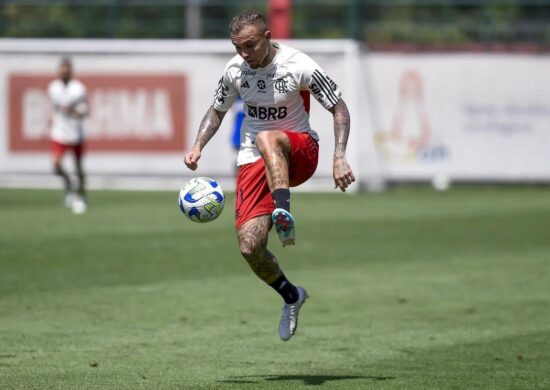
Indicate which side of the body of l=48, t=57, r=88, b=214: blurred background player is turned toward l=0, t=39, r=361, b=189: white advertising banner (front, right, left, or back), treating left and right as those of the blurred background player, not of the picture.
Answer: back

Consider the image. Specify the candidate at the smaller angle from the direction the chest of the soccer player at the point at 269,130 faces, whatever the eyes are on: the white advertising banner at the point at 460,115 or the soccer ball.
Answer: the soccer ball

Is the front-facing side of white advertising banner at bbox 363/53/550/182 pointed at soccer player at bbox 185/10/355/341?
yes

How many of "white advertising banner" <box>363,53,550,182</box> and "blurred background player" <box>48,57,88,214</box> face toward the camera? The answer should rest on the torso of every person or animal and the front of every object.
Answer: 2

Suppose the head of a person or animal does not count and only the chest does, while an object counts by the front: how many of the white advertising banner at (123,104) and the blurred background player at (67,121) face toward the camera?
2

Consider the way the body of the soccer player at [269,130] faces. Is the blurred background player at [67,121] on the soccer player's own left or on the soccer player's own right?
on the soccer player's own right

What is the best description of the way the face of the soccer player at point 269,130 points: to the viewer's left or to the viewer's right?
to the viewer's left

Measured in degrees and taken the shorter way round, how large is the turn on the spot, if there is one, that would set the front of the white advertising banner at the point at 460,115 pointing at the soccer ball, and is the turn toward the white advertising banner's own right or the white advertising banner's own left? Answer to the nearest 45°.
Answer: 0° — it already faces it

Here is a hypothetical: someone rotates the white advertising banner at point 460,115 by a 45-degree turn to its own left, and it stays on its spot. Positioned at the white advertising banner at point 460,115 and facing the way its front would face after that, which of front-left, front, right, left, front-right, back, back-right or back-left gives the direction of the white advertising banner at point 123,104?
back-right

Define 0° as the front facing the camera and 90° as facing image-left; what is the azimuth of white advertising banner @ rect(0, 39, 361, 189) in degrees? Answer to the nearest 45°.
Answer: approximately 0°

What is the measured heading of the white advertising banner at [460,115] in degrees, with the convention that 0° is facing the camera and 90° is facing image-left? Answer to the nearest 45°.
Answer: approximately 0°

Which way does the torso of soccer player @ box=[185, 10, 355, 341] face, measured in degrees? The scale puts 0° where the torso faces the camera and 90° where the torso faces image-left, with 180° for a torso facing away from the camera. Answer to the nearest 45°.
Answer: approximately 45°
